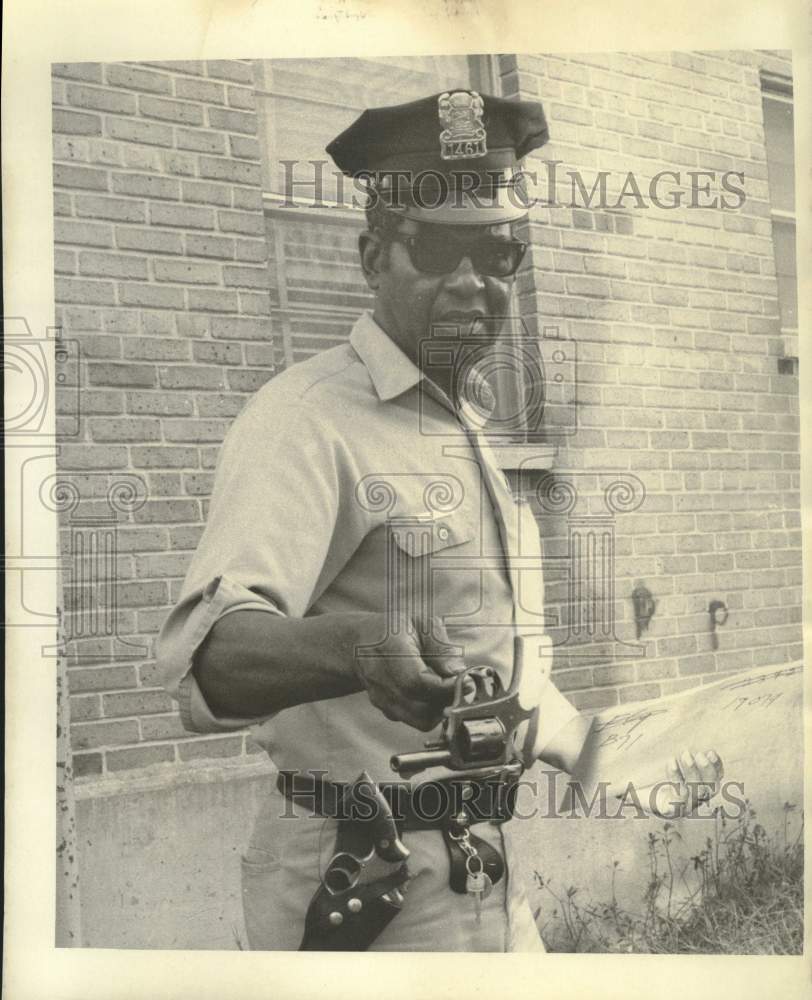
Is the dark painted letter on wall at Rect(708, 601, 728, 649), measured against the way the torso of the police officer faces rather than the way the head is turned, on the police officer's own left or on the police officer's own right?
on the police officer's own left

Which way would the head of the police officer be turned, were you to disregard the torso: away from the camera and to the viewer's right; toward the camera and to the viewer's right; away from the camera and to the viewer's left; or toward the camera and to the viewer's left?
toward the camera and to the viewer's right

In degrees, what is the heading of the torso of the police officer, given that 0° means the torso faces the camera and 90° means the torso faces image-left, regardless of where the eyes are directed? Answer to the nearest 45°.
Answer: approximately 315°

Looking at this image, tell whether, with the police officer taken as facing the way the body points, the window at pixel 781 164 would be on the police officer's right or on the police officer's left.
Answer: on the police officer's left
